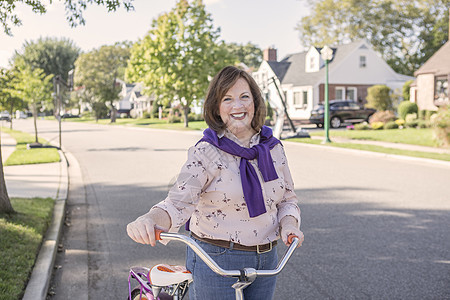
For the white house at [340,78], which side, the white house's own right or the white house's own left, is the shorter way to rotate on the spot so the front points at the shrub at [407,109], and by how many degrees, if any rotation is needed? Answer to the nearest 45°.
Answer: approximately 45° to the white house's own left

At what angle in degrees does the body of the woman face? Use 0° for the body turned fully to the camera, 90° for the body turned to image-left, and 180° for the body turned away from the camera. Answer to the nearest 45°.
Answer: approximately 315°

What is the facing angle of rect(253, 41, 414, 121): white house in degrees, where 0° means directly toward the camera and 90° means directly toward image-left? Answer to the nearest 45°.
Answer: approximately 45°

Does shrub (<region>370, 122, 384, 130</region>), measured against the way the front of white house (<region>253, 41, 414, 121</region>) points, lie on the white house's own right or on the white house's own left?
on the white house's own left

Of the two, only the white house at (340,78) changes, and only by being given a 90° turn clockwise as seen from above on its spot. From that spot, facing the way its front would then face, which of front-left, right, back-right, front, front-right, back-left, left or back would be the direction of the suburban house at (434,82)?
back

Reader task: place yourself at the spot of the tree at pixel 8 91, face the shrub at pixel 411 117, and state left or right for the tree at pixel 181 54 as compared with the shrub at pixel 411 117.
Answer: left

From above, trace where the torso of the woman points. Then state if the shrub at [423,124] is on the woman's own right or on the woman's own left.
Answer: on the woman's own left
